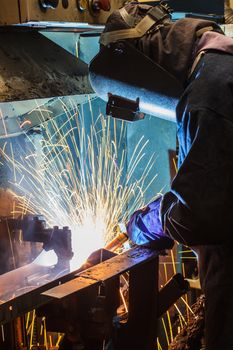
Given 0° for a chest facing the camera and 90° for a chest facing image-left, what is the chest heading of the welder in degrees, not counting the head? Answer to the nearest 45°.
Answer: approximately 90°

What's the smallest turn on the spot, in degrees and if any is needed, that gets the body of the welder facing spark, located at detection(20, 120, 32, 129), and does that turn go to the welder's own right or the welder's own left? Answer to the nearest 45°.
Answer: approximately 45° to the welder's own right
